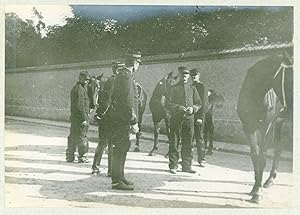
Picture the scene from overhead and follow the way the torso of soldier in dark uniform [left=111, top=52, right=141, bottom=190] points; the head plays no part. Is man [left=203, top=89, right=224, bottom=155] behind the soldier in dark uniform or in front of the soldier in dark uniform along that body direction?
in front

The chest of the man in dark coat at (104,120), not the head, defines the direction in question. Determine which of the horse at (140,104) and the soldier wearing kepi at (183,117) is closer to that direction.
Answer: the soldier wearing kepi

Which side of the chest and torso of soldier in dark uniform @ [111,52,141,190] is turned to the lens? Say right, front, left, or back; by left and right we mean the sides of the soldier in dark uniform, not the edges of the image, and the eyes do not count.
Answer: right

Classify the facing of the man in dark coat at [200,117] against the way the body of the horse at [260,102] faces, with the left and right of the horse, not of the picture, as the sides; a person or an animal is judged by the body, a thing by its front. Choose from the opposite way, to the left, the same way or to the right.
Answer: to the right

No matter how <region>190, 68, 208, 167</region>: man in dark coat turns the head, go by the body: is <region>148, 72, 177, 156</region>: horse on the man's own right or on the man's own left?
on the man's own right

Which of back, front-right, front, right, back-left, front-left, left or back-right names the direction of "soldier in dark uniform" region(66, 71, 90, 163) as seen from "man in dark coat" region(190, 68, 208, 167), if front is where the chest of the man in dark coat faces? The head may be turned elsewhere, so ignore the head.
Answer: front-right

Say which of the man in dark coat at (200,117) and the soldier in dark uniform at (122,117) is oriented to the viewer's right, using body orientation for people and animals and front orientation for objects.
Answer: the soldier in dark uniform

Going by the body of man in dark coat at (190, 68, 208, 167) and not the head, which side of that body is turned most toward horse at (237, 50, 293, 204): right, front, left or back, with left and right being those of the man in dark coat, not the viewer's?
front

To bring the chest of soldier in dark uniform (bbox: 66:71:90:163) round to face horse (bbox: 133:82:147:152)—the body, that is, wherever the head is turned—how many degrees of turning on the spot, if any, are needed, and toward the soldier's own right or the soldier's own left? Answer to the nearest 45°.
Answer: approximately 45° to the soldier's own left
